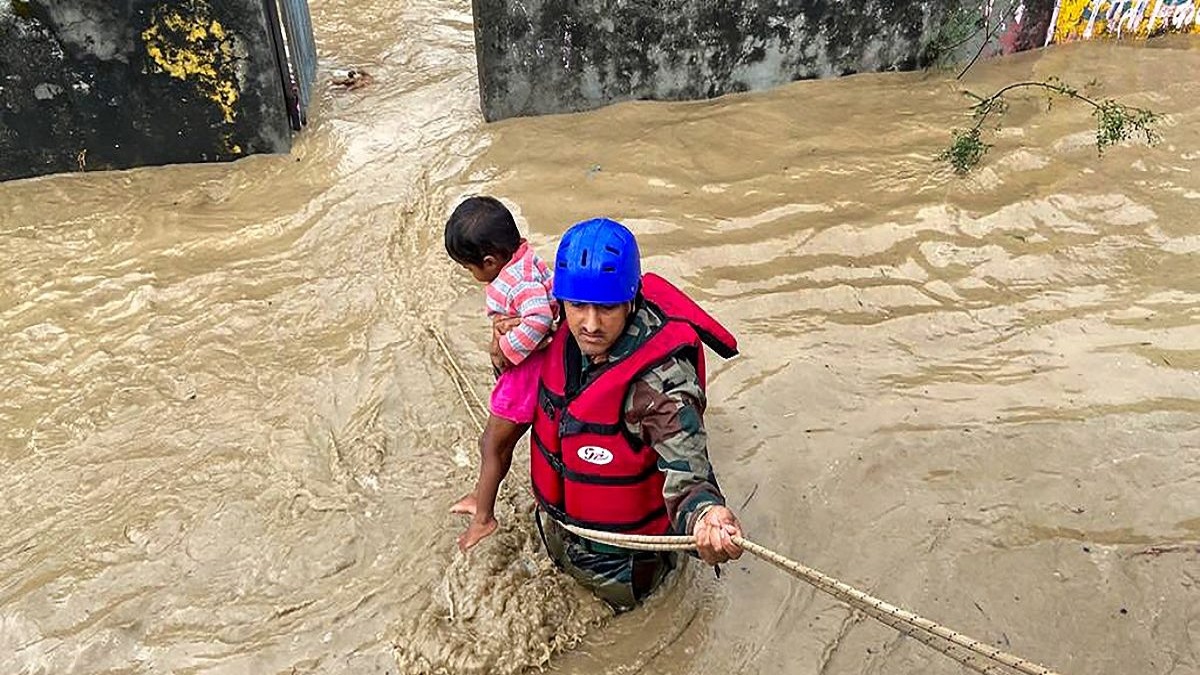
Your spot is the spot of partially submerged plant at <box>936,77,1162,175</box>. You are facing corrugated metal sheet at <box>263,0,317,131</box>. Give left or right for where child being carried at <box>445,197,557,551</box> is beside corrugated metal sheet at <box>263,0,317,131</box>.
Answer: left

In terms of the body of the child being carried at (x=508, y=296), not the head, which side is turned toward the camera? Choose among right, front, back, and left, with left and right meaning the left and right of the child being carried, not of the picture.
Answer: left
